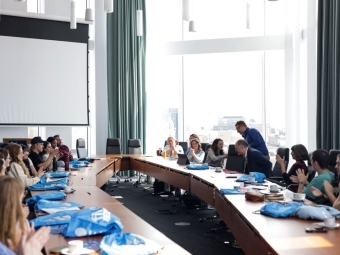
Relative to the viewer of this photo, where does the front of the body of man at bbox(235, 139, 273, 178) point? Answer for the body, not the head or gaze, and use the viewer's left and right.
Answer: facing to the left of the viewer

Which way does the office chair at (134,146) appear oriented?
toward the camera

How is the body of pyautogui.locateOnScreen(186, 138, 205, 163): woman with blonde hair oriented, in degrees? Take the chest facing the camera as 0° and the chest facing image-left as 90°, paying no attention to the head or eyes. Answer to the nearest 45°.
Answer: approximately 45°

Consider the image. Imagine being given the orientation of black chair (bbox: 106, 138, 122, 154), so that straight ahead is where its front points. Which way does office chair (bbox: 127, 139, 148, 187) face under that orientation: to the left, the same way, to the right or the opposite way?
the same way

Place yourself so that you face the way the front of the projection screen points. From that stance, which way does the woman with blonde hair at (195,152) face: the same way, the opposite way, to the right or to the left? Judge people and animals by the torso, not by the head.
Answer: to the right

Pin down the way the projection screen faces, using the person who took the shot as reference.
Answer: facing the viewer and to the right of the viewer

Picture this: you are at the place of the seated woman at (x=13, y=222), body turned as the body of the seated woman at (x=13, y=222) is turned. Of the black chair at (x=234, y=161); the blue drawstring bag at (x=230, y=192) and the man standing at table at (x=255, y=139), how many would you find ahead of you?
3

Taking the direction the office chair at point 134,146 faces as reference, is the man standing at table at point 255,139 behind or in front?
in front

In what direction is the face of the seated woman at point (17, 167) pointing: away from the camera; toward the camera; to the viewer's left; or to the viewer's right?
to the viewer's right

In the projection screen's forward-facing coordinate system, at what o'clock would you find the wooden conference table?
The wooden conference table is roughly at 11 o'clock from the projection screen.

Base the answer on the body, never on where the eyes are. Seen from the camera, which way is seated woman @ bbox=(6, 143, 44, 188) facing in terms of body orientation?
to the viewer's right

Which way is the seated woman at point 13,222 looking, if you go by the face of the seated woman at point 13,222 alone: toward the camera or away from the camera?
away from the camera

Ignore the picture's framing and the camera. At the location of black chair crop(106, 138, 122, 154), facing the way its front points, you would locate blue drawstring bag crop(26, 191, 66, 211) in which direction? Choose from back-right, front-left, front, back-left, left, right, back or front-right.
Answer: front

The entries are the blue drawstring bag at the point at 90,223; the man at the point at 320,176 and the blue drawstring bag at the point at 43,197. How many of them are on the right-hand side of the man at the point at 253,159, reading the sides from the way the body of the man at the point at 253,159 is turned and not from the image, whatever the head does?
0

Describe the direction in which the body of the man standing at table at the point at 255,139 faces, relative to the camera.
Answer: to the viewer's left

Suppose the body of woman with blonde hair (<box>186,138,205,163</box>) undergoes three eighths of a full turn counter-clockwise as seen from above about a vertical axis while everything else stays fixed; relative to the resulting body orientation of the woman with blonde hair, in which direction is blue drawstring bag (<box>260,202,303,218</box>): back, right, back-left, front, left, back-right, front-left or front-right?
right
